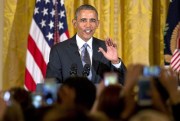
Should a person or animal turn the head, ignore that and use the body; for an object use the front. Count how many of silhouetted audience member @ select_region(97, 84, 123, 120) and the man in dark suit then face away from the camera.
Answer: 1

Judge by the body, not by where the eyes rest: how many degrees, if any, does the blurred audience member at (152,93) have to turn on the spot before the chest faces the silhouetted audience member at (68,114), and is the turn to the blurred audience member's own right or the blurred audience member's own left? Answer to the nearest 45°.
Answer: approximately 135° to the blurred audience member's own left

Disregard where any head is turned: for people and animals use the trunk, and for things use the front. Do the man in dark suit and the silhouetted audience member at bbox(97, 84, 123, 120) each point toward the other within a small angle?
yes

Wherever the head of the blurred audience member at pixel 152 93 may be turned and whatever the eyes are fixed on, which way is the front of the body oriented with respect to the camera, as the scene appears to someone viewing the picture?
away from the camera

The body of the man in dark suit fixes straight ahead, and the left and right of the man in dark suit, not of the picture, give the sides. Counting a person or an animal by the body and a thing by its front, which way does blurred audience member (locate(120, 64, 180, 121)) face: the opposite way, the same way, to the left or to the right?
the opposite way

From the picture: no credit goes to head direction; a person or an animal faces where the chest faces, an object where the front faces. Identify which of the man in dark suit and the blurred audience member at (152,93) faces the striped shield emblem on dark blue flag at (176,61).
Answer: the blurred audience member

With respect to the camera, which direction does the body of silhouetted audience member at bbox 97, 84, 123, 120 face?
away from the camera
